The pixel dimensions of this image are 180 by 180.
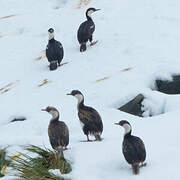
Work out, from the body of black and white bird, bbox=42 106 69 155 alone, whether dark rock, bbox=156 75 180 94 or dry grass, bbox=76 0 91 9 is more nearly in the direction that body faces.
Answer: the dry grass

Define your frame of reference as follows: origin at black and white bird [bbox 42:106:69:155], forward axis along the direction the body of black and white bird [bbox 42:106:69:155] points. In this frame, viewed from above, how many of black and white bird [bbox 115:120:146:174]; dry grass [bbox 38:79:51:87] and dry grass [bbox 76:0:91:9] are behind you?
1

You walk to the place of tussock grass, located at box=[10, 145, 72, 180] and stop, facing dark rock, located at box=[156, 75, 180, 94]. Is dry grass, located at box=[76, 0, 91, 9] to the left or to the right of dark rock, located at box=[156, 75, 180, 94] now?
left

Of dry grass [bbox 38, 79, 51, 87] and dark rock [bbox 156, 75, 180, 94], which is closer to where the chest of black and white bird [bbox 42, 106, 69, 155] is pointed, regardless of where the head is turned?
the dry grass

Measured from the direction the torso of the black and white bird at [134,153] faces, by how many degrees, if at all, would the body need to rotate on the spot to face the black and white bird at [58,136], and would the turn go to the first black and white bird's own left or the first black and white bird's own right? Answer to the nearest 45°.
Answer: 0° — it already faces it

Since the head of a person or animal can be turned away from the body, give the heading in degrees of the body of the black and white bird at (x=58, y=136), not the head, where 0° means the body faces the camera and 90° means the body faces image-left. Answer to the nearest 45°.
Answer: approximately 135°

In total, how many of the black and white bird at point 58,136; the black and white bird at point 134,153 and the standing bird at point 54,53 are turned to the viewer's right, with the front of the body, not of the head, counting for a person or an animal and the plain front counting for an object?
0

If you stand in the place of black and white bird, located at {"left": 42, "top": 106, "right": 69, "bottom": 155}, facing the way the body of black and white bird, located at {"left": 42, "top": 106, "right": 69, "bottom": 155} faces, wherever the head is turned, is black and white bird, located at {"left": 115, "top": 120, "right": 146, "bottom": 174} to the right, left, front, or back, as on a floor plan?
back
